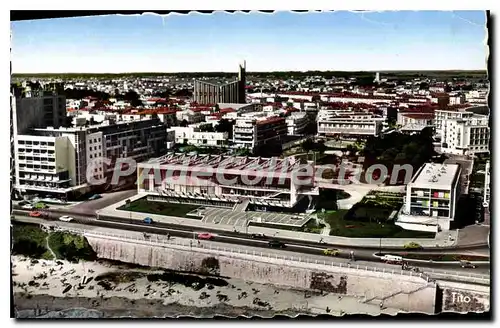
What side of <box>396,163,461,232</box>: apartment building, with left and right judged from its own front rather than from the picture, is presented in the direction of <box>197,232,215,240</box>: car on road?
right

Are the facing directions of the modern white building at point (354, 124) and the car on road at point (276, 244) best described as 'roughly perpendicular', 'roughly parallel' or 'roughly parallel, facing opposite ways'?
roughly perpendicular

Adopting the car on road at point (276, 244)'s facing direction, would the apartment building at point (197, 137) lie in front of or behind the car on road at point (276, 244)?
behind

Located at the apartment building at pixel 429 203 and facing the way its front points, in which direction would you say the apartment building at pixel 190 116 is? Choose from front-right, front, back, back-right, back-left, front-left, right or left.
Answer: right

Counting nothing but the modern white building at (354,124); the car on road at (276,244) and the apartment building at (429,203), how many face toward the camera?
2

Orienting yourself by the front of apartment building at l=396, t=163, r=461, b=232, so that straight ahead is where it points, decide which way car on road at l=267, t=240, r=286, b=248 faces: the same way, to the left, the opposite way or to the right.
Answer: to the left

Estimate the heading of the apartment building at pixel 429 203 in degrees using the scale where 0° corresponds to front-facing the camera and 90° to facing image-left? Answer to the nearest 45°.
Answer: approximately 0°

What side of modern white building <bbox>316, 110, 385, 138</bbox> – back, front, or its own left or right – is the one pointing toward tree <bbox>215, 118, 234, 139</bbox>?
right

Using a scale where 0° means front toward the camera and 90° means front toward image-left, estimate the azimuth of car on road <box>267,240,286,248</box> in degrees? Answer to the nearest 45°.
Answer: approximately 270°
